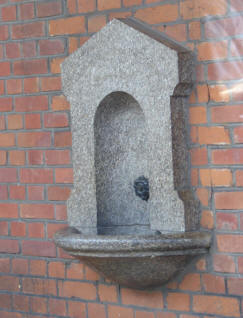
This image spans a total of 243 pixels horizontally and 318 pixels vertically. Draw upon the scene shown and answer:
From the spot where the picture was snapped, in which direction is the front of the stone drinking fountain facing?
facing the viewer and to the left of the viewer
